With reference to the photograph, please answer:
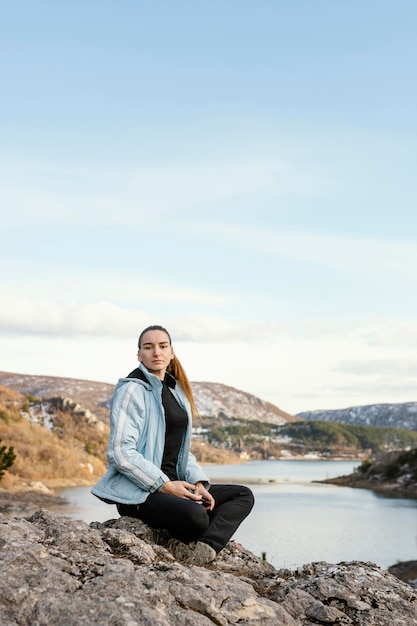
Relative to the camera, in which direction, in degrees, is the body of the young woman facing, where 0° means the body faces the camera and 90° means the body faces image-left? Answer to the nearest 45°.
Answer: approximately 315°

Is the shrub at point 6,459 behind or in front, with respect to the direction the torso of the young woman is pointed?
behind

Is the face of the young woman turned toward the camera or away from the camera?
toward the camera
